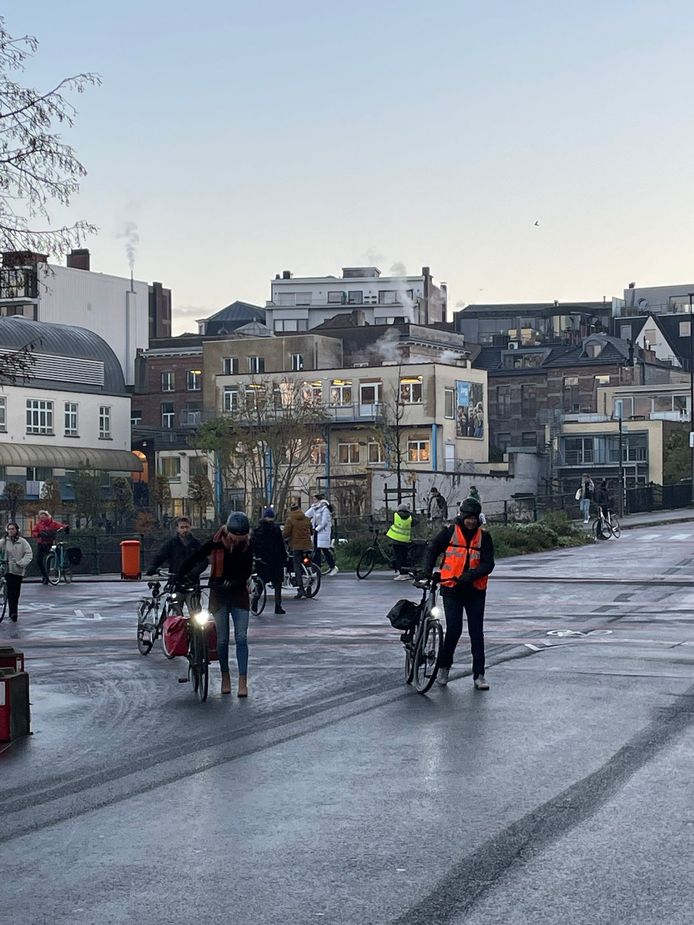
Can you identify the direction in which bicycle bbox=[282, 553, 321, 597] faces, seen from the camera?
facing away from the viewer and to the left of the viewer

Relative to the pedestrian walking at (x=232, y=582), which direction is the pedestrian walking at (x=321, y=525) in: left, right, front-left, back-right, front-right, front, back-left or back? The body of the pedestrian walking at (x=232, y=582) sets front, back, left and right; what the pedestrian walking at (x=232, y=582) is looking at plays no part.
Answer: back

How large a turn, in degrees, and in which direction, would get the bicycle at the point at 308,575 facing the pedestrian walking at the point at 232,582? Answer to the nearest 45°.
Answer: approximately 135° to its left

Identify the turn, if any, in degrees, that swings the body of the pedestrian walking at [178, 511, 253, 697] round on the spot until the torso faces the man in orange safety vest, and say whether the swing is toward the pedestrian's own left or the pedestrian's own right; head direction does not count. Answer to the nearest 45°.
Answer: approximately 90° to the pedestrian's own left

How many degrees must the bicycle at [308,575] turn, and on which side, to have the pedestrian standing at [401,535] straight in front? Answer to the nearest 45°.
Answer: approximately 90° to its right

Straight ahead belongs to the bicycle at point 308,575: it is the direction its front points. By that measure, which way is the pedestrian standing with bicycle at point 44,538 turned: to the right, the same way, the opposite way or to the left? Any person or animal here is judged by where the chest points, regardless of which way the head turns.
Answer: the opposite way

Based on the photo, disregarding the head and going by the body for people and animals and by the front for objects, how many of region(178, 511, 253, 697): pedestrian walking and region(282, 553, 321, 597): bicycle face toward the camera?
1
